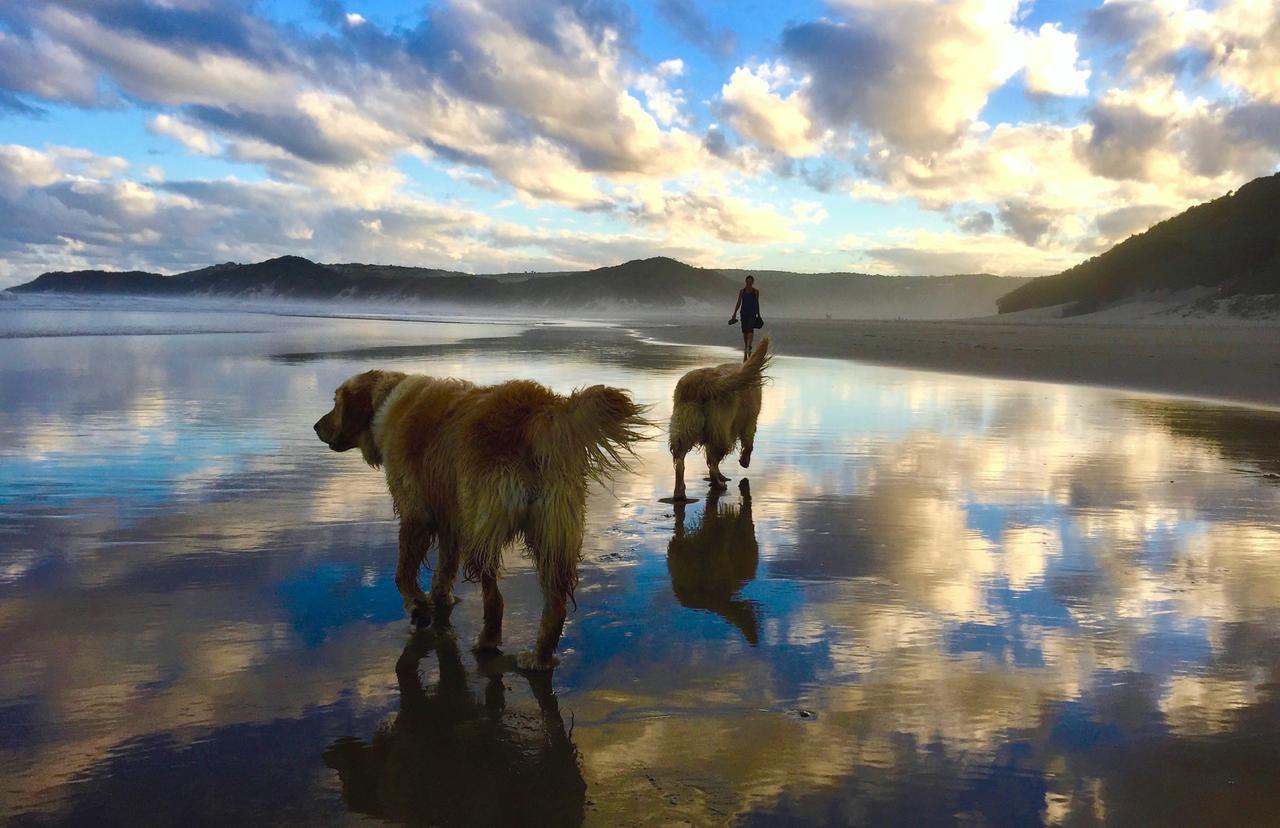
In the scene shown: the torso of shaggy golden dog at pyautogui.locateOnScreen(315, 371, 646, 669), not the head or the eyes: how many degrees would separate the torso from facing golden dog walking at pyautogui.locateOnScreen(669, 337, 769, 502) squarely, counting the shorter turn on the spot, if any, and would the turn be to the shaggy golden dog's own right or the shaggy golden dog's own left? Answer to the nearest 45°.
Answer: approximately 90° to the shaggy golden dog's own right

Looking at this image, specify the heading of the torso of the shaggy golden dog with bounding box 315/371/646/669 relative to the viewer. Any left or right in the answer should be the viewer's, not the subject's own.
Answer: facing away from the viewer and to the left of the viewer
